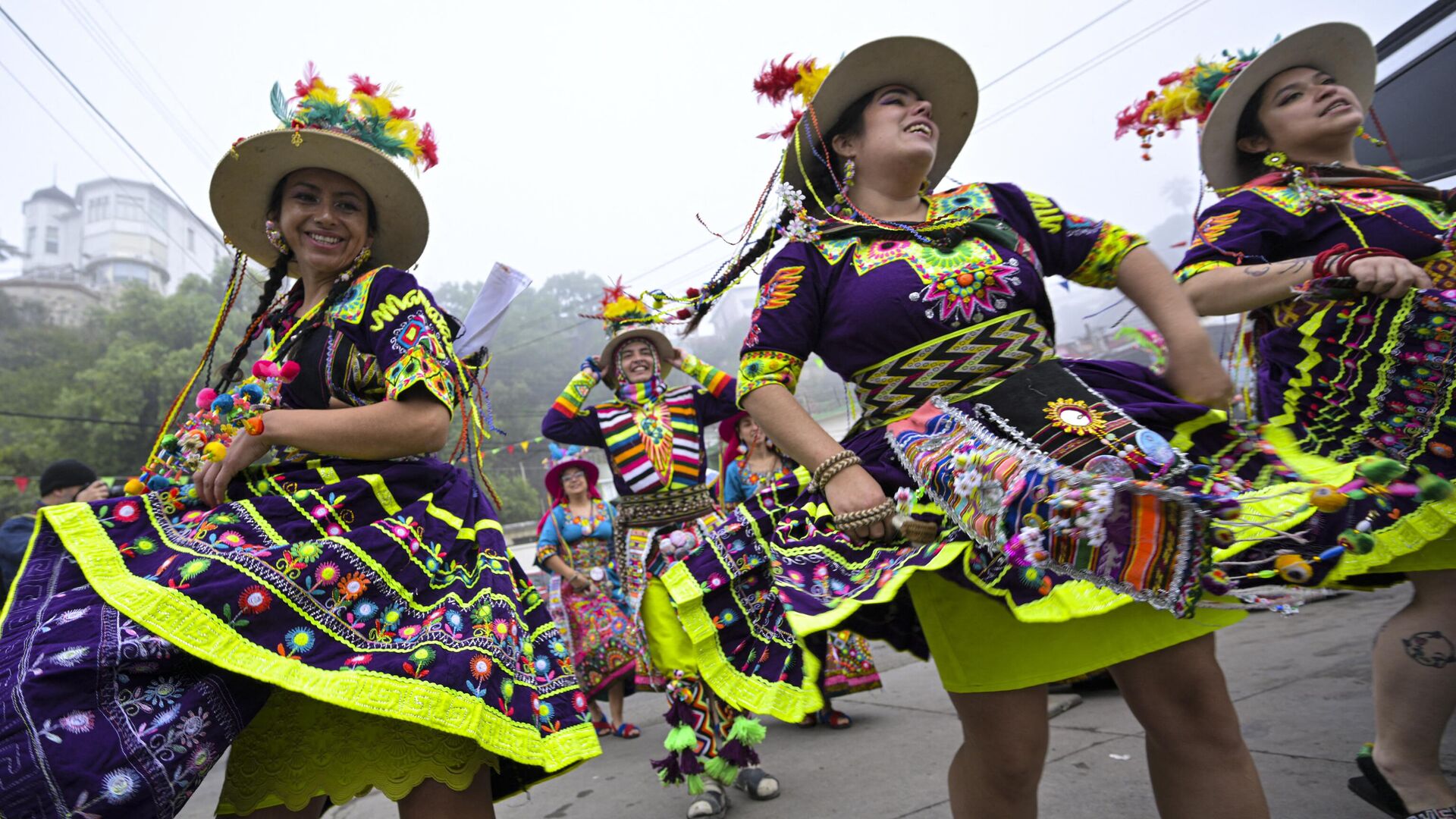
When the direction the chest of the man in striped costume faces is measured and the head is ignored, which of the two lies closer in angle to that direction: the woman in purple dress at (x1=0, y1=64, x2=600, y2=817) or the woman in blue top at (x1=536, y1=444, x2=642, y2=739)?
the woman in purple dress

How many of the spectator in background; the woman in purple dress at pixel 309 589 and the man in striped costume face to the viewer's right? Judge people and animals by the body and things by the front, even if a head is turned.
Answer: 1

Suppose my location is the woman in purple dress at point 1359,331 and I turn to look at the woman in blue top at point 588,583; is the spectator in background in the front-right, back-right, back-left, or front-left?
front-left

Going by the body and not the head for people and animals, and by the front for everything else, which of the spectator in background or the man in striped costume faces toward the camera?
the man in striped costume

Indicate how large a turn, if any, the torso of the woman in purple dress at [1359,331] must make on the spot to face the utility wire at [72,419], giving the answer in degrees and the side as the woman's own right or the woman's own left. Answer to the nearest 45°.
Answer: approximately 135° to the woman's own right

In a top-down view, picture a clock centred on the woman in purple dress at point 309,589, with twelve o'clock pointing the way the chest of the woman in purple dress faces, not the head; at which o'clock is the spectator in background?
The spectator in background is roughly at 4 o'clock from the woman in purple dress.

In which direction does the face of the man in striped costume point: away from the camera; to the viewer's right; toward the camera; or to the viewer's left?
toward the camera

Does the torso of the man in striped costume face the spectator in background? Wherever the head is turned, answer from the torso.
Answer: no

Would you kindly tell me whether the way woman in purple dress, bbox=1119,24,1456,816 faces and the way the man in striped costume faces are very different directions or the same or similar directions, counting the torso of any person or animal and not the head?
same or similar directions

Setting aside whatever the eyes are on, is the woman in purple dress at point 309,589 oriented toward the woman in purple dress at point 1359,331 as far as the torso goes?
no

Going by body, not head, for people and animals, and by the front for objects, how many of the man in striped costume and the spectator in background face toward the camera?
1

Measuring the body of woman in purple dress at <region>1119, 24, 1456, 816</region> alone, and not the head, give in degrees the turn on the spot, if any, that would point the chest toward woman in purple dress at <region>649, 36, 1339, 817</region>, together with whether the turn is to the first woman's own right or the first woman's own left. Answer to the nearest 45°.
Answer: approximately 90° to the first woman's own right

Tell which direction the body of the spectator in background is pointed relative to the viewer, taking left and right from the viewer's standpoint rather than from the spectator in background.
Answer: facing to the right of the viewer

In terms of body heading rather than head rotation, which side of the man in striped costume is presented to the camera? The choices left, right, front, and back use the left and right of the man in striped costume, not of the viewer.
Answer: front

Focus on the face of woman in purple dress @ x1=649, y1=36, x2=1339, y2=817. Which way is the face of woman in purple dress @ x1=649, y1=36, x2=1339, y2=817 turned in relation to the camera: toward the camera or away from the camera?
toward the camera

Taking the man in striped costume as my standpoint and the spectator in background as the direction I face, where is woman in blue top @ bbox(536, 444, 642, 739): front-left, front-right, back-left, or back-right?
front-right

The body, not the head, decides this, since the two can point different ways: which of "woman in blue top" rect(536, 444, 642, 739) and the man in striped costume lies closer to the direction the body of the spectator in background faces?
the woman in blue top
